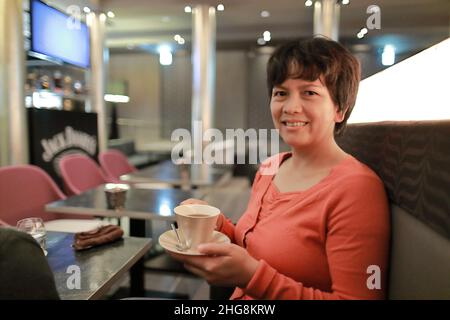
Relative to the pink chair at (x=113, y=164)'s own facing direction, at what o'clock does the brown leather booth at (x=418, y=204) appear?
The brown leather booth is roughly at 1 o'clock from the pink chair.

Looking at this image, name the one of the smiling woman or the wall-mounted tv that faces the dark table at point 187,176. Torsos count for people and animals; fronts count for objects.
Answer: the wall-mounted tv

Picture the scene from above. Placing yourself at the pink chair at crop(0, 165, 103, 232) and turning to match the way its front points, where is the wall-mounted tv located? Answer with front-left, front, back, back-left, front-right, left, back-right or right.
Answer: back-left

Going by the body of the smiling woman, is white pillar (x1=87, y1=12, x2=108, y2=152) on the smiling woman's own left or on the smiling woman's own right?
on the smiling woman's own right

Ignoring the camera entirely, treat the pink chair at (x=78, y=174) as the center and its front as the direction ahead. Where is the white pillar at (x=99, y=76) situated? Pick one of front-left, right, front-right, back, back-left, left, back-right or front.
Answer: back-left

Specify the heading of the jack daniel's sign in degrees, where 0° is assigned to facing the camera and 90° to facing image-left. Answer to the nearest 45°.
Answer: approximately 315°

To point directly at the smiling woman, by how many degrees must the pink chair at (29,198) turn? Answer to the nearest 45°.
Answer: approximately 45° to its right

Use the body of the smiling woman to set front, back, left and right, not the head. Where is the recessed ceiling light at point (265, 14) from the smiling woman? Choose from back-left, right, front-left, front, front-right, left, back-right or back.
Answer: back-right
